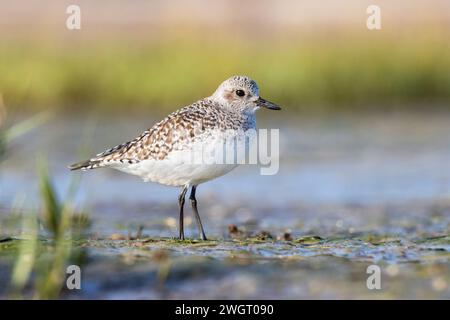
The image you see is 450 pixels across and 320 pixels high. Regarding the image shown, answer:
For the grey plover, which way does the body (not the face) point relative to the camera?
to the viewer's right
